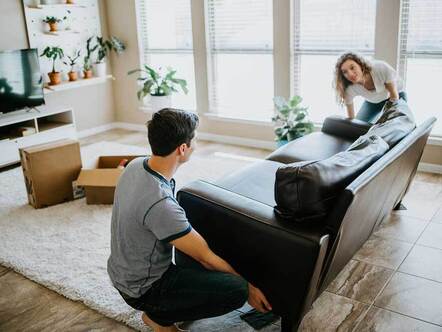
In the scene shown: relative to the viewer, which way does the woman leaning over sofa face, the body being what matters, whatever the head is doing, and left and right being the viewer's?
facing the viewer and to the left of the viewer

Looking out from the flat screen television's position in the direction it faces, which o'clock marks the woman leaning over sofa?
The woman leaning over sofa is roughly at 12 o'clock from the flat screen television.

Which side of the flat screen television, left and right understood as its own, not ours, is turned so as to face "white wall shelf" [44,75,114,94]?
left

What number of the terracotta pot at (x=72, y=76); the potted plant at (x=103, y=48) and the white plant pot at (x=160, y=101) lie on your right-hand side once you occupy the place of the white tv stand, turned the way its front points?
0

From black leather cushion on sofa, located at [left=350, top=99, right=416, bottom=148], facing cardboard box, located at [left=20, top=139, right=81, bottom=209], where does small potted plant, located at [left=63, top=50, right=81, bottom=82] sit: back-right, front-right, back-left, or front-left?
front-right

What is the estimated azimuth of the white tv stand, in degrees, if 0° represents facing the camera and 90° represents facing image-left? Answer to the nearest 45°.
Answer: approximately 315°

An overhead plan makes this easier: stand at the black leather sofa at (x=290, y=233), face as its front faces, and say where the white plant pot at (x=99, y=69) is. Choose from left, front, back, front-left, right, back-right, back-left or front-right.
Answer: front

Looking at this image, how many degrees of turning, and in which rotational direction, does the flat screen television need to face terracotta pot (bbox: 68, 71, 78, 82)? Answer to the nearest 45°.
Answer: approximately 90° to its left

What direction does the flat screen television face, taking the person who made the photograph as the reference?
facing the viewer and to the right of the viewer

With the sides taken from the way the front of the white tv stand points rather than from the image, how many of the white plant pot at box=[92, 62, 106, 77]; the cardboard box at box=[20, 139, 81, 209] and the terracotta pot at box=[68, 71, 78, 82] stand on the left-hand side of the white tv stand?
2

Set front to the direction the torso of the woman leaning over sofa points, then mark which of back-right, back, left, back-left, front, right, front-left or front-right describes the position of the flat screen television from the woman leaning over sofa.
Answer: front-right

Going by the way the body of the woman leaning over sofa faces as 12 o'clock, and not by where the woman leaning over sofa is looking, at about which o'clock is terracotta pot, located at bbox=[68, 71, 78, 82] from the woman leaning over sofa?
The terracotta pot is roughly at 2 o'clock from the woman leaning over sofa.

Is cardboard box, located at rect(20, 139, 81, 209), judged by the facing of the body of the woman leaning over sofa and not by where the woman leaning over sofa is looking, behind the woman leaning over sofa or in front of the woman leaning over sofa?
in front

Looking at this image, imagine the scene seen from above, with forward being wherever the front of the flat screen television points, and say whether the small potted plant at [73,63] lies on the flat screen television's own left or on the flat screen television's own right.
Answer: on the flat screen television's own left

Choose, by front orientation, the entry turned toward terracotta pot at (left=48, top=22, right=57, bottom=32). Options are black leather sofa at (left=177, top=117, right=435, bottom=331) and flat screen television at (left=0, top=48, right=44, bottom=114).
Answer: the black leather sofa

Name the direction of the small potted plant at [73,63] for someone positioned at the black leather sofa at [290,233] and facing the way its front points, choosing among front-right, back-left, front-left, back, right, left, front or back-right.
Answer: front

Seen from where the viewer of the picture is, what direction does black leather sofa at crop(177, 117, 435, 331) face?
facing away from the viewer and to the left of the viewer

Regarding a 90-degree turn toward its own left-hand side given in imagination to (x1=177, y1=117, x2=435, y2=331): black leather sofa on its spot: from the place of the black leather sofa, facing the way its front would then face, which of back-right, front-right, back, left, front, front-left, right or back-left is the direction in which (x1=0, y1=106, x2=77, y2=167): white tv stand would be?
right

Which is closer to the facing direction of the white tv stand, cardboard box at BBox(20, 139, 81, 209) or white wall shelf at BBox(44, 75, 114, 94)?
the cardboard box

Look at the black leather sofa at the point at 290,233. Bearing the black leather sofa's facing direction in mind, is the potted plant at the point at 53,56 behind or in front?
in front
